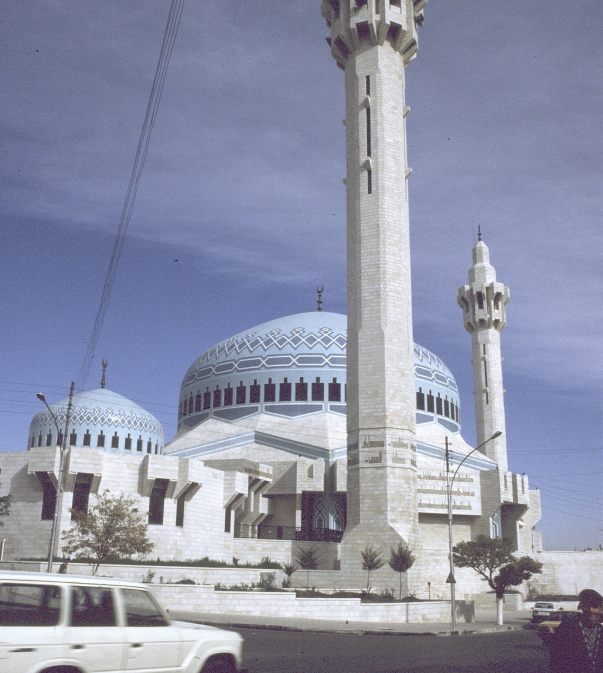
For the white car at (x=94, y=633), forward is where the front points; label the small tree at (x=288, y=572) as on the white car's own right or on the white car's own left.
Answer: on the white car's own left

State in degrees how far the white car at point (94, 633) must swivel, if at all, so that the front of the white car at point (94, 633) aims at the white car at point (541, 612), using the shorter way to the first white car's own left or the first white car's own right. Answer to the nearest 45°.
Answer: approximately 45° to the first white car's own left

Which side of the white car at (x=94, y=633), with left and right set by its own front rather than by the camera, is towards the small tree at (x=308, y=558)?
left

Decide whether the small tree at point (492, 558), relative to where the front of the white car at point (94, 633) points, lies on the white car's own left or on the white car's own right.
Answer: on the white car's own left

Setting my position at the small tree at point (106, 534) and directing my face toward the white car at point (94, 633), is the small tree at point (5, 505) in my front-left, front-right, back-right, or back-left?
back-right

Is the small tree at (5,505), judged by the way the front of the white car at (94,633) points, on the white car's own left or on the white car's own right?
on the white car's own left

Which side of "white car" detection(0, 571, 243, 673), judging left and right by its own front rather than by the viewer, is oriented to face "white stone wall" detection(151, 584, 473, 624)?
left

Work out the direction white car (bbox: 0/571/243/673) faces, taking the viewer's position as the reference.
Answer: facing to the right of the viewer

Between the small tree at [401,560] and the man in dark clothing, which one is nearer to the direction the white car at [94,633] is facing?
the man in dark clothing

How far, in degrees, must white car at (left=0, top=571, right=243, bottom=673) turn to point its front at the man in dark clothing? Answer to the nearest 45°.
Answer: approximately 45° to its right

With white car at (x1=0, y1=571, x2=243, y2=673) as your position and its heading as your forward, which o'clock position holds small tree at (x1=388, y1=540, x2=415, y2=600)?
The small tree is roughly at 10 o'clock from the white car.
